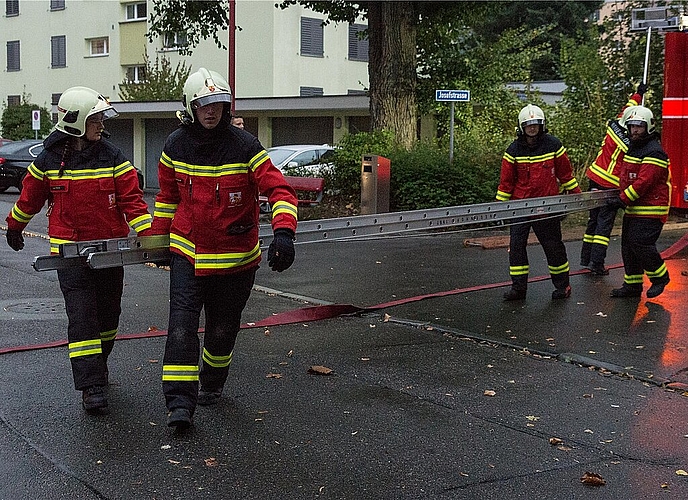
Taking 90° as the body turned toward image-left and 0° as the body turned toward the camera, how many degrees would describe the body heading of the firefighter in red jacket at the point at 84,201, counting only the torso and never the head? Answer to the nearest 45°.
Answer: approximately 0°

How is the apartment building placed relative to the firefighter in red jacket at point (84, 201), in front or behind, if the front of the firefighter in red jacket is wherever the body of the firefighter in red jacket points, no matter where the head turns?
behind

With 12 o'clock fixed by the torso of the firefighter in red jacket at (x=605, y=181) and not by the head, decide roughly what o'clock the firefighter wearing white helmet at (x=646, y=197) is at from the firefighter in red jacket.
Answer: The firefighter wearing white helmet is roughly at 4 o'clock from the firefighter in red jacket.

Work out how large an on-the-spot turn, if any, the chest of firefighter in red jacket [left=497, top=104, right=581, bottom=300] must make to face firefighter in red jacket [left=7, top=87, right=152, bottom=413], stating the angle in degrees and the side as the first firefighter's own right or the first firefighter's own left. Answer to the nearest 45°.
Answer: approximately 45° to the first firefighter's own right

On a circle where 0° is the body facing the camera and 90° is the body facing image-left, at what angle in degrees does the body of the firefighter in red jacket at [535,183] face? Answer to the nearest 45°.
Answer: approximately 0°

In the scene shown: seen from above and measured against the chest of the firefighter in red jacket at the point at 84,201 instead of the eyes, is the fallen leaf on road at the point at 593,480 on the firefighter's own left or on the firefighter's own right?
on the firefighter's own left
